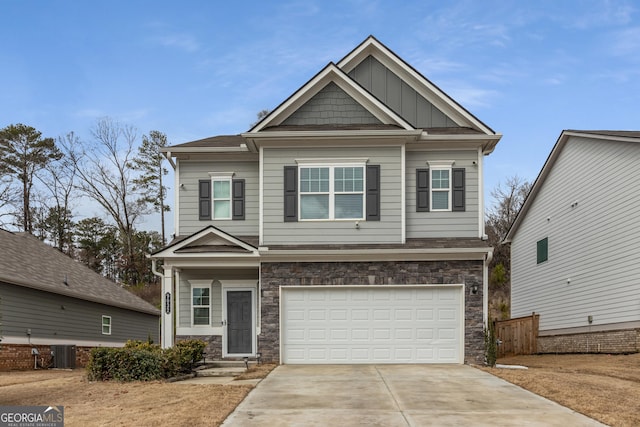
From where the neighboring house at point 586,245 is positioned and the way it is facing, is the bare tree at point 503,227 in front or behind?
behind

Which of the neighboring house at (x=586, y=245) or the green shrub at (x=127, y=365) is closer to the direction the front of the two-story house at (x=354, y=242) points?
the green shrub

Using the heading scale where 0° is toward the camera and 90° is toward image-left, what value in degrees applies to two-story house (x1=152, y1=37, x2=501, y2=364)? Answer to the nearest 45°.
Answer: approximately 0°

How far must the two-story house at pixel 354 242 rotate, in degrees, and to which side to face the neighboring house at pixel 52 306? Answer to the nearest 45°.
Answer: approximately 135° to its right

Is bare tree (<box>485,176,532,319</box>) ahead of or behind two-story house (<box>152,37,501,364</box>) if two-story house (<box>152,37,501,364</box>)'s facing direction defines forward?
behind

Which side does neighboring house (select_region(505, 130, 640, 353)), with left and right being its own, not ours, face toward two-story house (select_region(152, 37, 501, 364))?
right

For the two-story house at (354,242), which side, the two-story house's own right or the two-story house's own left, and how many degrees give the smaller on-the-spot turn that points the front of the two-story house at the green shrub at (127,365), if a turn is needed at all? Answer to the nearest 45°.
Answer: approximately 45° to the two-story house's own right
